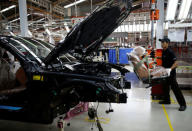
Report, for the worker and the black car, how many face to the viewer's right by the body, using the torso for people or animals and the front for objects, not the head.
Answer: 1

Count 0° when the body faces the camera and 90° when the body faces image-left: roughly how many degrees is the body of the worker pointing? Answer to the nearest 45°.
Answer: approximately 90°

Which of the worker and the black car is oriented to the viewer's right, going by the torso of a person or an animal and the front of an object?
the black car

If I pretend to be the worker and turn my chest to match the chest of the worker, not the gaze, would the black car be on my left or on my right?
on my left

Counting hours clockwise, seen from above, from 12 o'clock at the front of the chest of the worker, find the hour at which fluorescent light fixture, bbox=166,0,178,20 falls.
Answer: The fluorescent light fixture is roughly at 3 o'clock from the worker.

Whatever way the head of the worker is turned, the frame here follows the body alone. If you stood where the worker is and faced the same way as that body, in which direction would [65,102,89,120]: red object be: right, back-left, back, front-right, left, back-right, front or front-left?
front-left

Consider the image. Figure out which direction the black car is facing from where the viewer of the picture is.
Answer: facing to the right of the viewer

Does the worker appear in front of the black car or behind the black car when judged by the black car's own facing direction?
in front
